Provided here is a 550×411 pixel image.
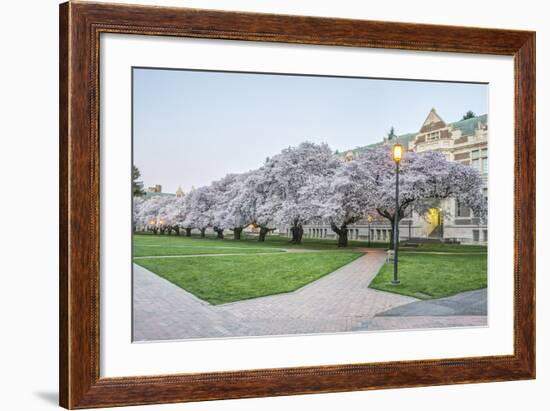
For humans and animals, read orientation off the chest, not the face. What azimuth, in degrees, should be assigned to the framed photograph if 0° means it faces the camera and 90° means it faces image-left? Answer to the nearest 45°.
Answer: approximately 315°
